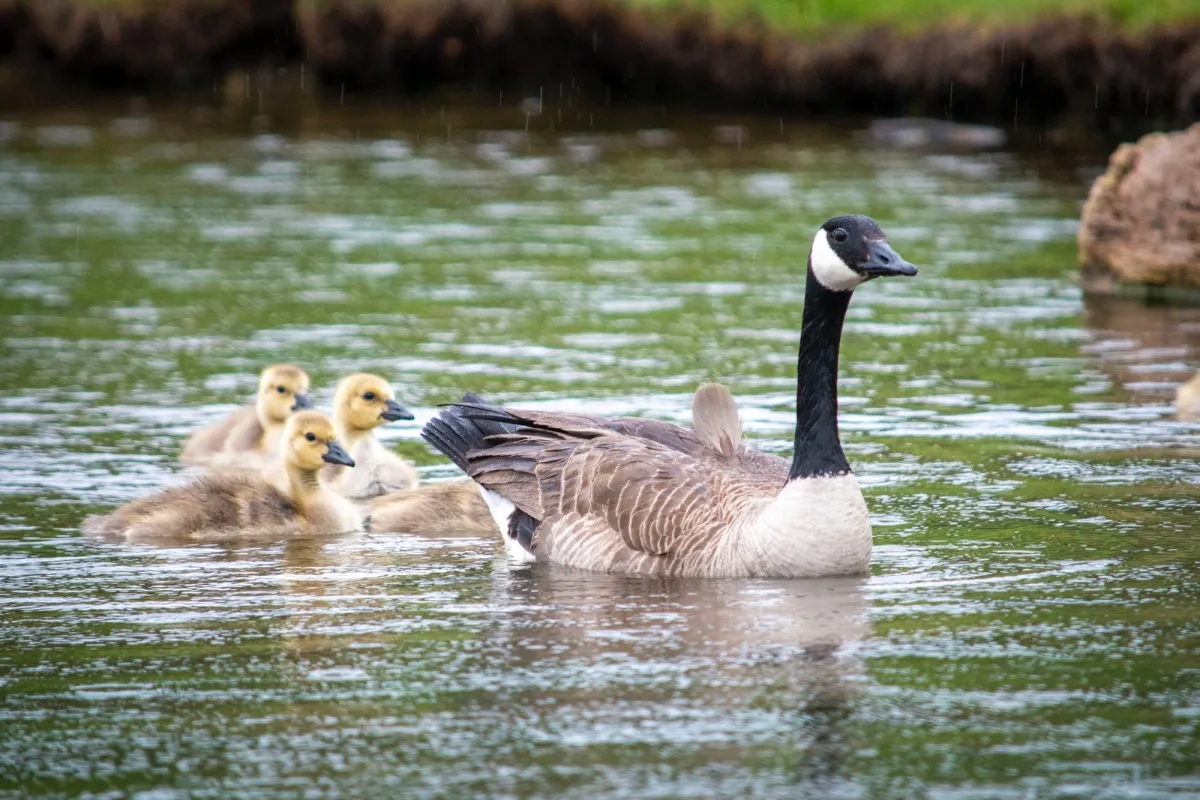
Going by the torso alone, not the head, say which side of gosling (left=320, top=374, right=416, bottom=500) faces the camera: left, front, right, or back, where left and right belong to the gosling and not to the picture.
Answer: right

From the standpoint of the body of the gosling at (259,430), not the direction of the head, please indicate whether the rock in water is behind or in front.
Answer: in front

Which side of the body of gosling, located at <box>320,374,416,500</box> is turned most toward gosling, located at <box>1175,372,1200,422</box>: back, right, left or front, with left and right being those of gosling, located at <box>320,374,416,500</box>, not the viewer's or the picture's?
front

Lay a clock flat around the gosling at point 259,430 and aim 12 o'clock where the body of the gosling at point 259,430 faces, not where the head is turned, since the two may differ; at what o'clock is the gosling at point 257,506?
the gosling at point 257,506 is roughly at 3 o'clock from the gosling at point 259,430.

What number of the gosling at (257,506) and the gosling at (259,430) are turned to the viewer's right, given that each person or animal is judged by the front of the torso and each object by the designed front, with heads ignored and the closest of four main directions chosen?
2

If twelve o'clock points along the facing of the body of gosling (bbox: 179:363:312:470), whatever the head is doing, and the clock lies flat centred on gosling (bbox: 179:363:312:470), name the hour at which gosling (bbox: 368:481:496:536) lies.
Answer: gosling (bbox: 368:481:496:536) is roughly at 2 o'clock from gosling (bbox: 179:363:312:470).

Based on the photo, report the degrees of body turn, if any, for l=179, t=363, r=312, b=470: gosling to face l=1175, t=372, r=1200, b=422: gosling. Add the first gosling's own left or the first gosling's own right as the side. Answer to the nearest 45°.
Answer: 0° — it already faces it

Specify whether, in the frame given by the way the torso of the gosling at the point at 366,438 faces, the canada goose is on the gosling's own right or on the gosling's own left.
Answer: on the gosling's own right

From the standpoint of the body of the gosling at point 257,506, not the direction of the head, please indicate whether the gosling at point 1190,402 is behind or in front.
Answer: in front

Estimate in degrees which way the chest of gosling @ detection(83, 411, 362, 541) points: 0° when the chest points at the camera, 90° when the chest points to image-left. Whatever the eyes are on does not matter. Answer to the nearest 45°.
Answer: approximately 270°

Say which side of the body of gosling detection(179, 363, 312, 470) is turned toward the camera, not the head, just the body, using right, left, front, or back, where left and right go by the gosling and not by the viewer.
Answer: right
